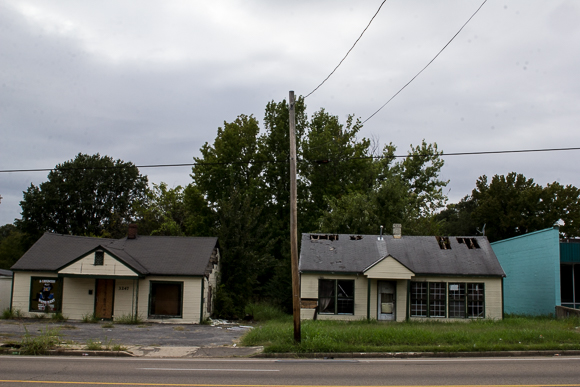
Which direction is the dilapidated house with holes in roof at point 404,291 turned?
toward the camera

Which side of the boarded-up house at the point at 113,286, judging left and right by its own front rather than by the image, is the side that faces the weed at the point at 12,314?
right

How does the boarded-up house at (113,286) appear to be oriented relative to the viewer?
toward the camera

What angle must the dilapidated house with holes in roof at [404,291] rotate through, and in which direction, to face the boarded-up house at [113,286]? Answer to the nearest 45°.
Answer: approximately 90° to its right

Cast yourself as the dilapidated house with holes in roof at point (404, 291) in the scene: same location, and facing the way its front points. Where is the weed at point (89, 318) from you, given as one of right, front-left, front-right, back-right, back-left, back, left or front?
right

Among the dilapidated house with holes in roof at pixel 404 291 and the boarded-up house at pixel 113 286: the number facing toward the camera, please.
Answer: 2

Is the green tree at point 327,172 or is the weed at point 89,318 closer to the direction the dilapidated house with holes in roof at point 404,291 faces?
the weed

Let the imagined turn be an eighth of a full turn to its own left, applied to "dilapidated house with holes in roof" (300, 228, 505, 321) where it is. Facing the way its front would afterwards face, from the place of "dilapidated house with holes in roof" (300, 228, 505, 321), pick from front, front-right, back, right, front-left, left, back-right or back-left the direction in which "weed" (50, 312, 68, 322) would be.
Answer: back-right

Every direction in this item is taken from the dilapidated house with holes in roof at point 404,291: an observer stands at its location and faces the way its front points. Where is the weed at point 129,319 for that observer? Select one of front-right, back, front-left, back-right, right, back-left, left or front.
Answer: right

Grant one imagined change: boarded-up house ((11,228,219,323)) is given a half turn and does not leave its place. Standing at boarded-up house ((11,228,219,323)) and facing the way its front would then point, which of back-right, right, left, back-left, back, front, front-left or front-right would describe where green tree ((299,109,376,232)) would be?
front-right
